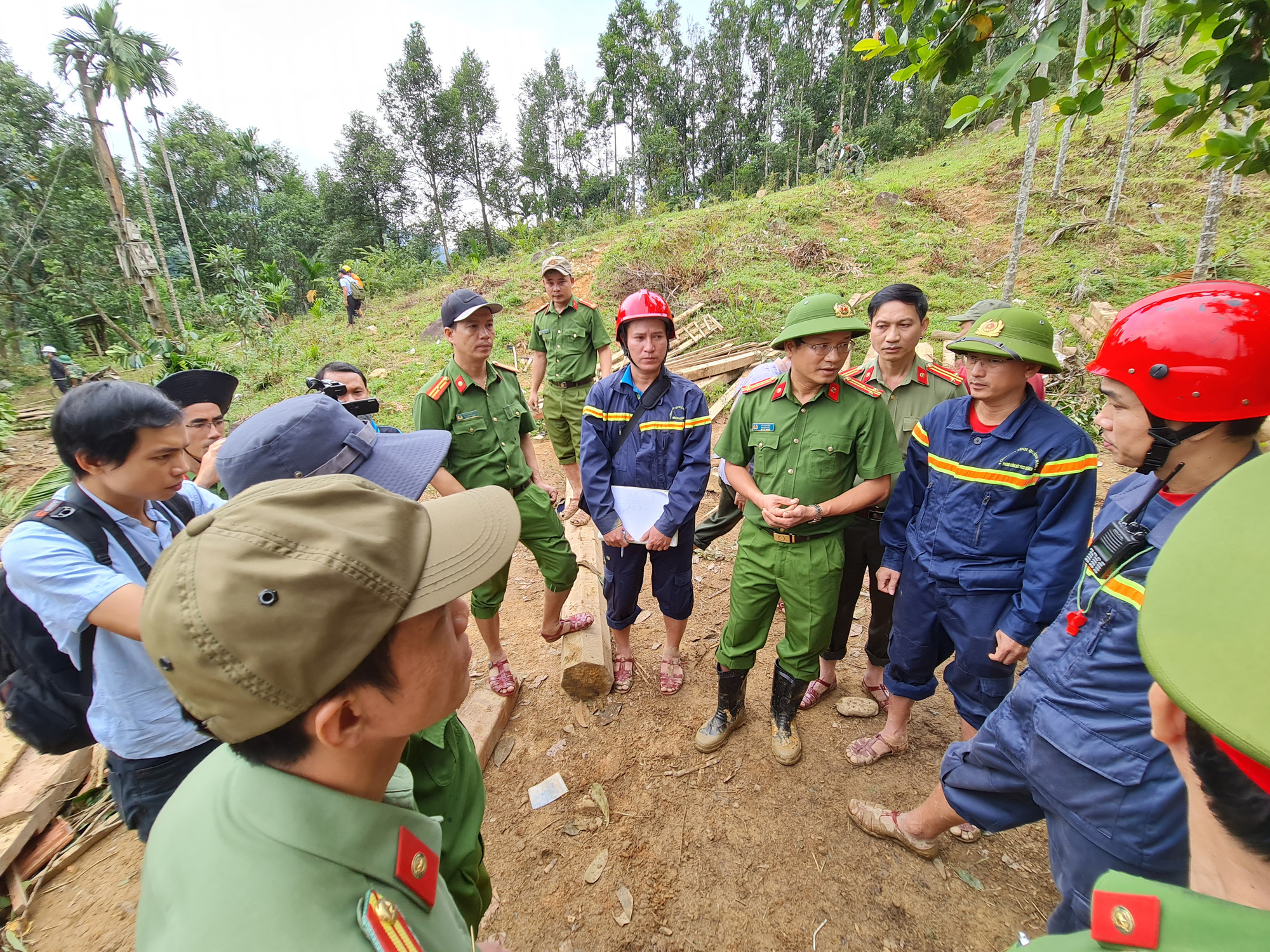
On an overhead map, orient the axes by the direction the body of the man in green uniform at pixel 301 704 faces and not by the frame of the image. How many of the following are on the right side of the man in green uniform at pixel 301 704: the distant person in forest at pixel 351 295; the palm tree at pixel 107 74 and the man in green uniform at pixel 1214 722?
1

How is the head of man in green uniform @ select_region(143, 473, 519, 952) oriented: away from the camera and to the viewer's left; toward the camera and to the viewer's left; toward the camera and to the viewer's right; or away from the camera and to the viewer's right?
away from the camera and to the viewer's right

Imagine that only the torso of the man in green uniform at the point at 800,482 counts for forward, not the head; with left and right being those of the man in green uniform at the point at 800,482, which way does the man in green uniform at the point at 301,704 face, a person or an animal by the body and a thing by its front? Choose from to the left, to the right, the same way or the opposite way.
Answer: the opposite way

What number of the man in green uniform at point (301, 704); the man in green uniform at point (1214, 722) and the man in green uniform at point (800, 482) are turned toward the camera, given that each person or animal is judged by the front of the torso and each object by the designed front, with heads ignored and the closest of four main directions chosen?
1

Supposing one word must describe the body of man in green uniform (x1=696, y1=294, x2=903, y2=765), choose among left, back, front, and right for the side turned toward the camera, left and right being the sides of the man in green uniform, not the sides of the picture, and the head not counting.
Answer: front

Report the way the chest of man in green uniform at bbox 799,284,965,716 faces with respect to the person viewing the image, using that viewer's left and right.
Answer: facing the viewer and to the left of the viewer

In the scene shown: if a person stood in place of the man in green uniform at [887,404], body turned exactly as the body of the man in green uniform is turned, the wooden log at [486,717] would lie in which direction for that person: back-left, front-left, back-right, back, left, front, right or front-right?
front

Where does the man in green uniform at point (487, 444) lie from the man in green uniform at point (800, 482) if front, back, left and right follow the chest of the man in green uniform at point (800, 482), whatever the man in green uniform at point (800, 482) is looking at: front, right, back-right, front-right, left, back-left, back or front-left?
right

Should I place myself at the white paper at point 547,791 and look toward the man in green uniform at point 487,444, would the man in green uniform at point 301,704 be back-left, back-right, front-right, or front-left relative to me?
back-left

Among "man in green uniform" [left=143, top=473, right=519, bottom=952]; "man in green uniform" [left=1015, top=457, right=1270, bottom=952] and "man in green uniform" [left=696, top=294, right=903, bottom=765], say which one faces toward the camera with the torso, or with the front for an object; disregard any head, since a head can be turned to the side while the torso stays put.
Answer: "man in green uniform" [left=696, top=294, right=903, bottom=765]

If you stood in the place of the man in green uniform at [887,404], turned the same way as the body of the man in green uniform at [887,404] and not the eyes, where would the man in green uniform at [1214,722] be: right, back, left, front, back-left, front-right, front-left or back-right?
front-left

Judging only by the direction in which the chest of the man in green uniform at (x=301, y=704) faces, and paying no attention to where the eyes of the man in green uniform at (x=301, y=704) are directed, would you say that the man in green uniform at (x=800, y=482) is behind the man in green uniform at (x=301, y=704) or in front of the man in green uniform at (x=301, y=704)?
in front

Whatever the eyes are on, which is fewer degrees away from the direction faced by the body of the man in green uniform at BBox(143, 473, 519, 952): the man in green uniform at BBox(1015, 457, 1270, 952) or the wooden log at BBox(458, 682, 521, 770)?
the wooden log

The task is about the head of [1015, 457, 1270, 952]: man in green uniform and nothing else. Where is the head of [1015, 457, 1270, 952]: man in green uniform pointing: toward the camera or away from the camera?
away from the camera

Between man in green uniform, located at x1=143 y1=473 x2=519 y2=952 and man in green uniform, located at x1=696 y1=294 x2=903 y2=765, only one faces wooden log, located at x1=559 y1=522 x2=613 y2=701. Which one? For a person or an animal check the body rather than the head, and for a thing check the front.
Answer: man in green uniform, located at x1=143 y1=473 x2=519 y2=952

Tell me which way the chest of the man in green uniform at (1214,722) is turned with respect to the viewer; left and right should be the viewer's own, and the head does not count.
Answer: facing away from the viewer and to the left of the viewer

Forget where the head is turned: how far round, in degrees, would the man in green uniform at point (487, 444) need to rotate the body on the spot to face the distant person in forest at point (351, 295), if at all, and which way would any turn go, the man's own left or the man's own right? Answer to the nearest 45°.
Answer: approximately 135° to the man's own left
